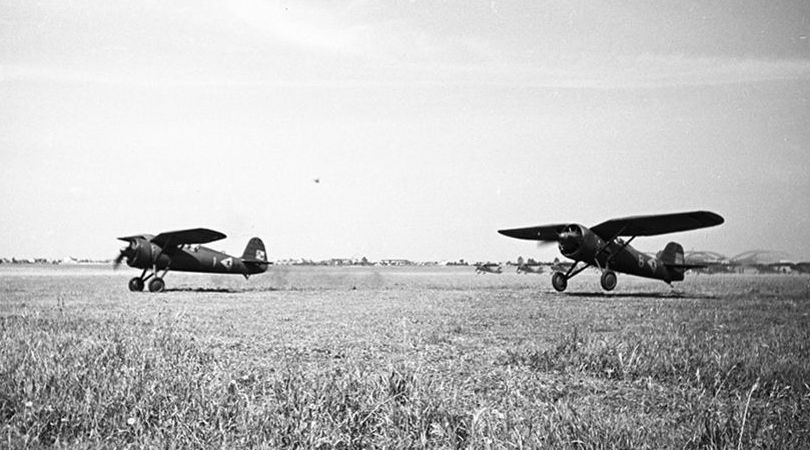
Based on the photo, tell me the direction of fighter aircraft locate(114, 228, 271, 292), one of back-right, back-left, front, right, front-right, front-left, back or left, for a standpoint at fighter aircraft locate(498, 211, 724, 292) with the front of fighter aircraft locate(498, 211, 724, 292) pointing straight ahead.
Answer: front-right

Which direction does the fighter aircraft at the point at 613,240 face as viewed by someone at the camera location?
facing the viewer and to the left of the viewer
